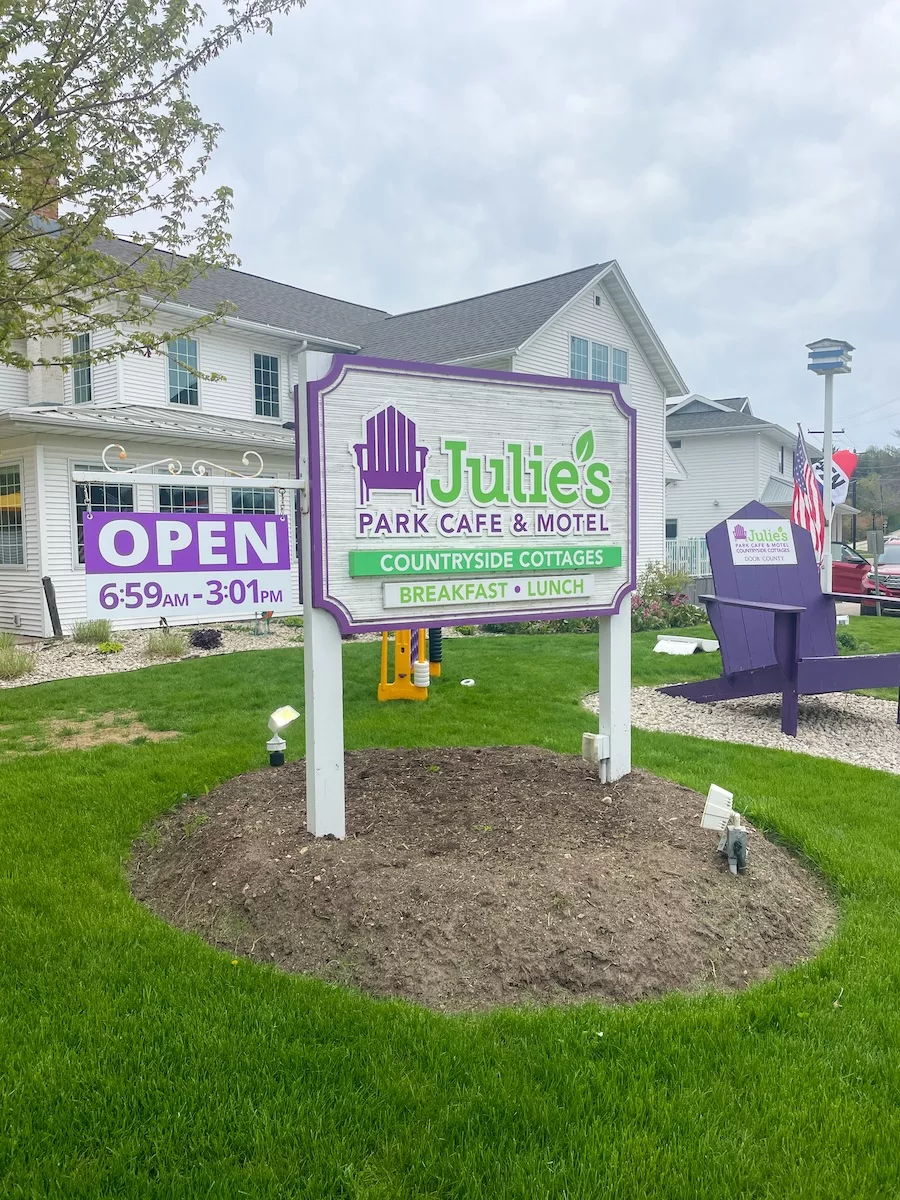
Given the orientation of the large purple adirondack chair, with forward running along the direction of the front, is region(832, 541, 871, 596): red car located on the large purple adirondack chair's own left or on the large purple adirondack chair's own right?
on the large purple adirondack chair's own left

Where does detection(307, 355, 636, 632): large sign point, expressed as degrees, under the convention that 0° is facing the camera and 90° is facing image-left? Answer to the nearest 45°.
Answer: approximately 315°

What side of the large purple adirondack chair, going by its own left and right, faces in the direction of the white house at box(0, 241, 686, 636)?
back

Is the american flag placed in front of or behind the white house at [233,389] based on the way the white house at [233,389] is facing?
in front

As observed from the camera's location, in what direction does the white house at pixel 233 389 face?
facing the viewer and to the right of the viewer

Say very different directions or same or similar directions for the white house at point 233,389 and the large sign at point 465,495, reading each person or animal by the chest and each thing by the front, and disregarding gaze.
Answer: same or similar directions

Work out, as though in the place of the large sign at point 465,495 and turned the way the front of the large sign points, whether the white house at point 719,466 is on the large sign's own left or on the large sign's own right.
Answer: on the large sign's own left

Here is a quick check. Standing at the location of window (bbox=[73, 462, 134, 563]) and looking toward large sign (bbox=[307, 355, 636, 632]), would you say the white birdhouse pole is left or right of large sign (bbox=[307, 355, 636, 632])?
left

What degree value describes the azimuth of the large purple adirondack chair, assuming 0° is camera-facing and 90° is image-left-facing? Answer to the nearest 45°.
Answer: approximately 315°

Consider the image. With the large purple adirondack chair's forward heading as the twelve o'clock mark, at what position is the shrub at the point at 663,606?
The shrub is roughly at 7 o'clock from the large purple adirondack chair.

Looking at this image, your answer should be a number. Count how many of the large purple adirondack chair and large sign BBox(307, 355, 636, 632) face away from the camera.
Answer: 0

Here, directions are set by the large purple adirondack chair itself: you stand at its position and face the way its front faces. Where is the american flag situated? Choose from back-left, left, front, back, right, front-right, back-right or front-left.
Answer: back-left

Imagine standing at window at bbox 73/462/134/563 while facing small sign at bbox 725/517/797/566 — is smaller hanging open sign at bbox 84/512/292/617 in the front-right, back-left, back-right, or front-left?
front-right
